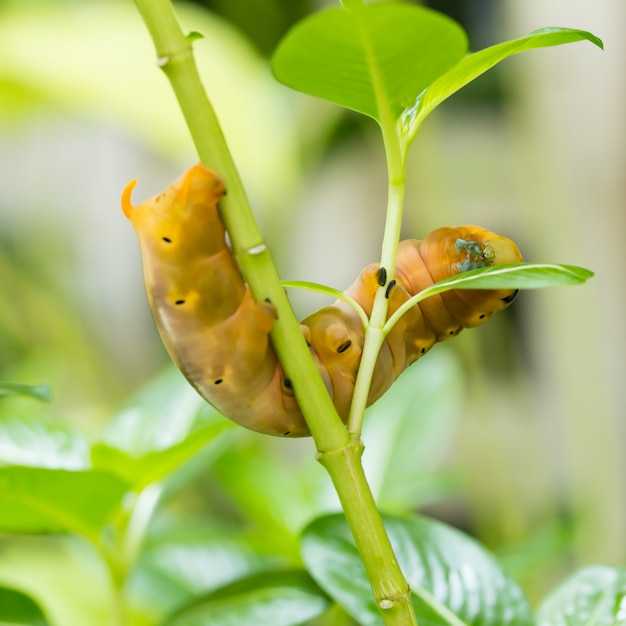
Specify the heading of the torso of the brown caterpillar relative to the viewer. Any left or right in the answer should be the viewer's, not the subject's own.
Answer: facing to the right of the viewer
